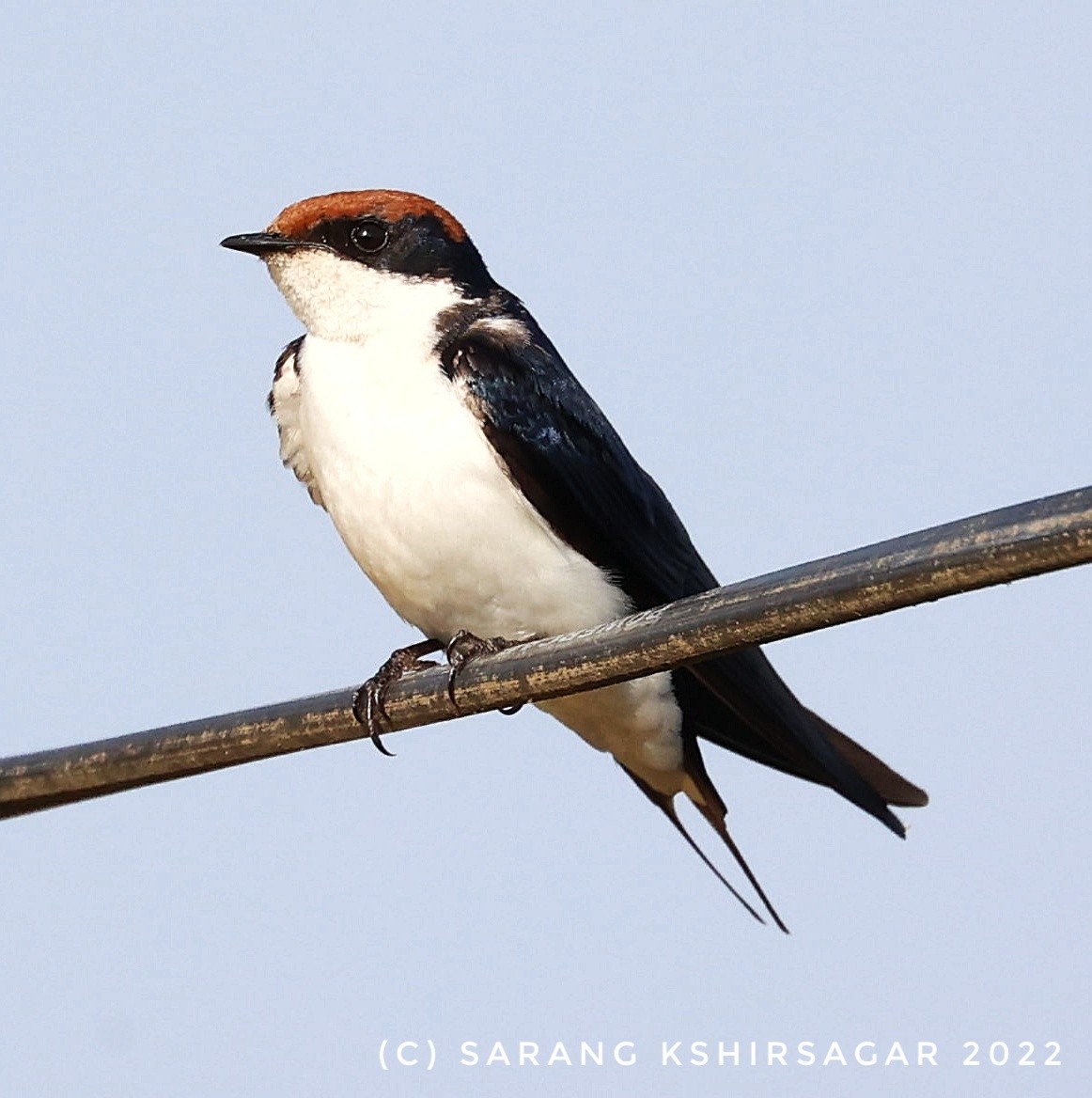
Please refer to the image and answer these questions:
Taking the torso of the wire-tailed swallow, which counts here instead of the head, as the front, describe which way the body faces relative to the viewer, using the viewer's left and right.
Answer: facing the viewer and to the left of the viewer

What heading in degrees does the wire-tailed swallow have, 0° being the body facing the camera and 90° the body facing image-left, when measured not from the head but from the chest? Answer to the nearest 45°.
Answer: approximately 45°
